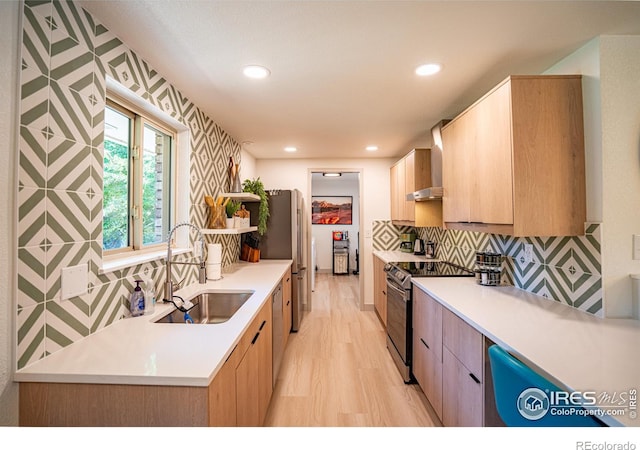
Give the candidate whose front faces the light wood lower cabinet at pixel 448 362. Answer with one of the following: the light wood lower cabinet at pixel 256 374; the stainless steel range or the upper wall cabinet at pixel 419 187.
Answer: the light wood lower cabinet at pixel 256 374

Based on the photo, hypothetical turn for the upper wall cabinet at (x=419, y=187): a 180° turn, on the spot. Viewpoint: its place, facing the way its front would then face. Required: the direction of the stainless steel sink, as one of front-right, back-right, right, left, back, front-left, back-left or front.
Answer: back-right

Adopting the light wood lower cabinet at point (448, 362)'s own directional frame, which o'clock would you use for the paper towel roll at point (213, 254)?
The paper towel roll is roughly at 12 o'clock from the light wood lower cabinet.

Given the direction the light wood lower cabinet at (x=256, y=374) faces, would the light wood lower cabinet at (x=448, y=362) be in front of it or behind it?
in front

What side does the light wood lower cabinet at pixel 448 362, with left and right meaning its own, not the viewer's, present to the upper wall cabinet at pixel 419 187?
right

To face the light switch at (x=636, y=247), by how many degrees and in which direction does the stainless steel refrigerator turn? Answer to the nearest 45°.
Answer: approximately 45° to its right

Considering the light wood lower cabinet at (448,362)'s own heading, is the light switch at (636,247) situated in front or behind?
behind

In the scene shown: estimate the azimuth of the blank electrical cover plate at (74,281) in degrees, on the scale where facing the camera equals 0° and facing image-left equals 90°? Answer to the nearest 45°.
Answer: approximately 315°

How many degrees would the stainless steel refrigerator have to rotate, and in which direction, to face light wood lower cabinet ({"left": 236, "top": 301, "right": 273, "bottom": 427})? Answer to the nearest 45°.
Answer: approximately 90° to its right

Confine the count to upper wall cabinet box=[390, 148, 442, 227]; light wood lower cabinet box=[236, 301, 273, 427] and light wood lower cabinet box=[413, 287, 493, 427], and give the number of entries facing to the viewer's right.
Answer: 1

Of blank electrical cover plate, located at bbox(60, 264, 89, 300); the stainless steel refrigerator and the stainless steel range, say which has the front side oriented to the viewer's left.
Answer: the stainless steel range

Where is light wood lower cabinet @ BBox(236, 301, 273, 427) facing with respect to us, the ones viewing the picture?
facing to the right of the viewer

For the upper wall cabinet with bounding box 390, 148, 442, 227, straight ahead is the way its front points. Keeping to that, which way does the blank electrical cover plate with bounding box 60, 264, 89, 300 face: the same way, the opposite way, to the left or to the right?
the opposite way

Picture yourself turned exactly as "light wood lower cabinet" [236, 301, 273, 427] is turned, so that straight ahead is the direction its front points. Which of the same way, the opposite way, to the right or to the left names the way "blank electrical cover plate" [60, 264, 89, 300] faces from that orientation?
the same way

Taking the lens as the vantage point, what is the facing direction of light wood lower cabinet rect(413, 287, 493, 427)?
facing to the left of the viewer

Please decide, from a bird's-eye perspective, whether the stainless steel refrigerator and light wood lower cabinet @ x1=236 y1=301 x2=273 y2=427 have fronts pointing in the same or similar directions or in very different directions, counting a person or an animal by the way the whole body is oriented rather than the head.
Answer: same or similar directions

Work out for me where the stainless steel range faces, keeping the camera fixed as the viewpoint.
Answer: facing to the left of the viewer
